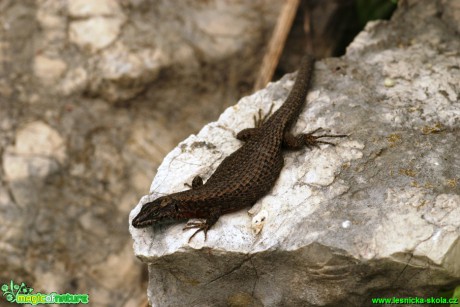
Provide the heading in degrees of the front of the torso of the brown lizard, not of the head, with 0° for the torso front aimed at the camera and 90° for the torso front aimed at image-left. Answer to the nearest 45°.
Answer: approximately 45°
